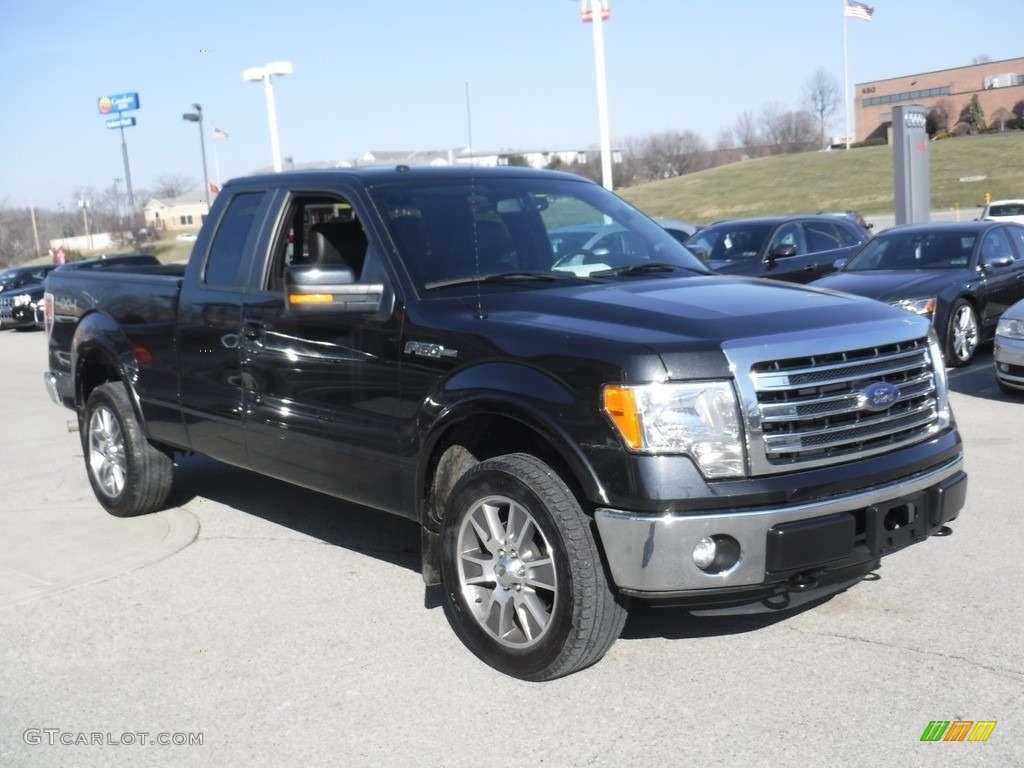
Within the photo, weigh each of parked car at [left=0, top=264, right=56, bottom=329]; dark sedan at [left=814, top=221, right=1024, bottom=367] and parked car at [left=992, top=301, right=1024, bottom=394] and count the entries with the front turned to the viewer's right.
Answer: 0

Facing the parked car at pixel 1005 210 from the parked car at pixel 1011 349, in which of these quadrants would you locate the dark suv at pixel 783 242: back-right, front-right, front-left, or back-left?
front-left

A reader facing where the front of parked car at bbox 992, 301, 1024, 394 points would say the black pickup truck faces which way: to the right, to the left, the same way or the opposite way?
to the left

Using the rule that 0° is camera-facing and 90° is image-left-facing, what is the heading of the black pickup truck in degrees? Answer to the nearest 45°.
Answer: approximately 315°

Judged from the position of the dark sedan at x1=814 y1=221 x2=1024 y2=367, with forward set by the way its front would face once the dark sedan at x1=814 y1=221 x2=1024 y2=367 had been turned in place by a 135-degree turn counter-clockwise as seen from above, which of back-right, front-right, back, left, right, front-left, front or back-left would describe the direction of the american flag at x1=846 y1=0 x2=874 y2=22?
left

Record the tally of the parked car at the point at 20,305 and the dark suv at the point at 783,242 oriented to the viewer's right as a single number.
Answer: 0

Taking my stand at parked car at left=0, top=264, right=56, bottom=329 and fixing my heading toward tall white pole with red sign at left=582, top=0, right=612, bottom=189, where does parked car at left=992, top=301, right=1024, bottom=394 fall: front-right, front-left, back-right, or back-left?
front-right

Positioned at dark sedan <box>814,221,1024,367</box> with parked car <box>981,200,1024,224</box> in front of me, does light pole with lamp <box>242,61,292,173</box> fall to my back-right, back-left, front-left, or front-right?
front-left

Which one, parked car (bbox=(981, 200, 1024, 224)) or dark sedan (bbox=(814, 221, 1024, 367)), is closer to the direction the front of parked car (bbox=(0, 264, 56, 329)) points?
the dark sedan

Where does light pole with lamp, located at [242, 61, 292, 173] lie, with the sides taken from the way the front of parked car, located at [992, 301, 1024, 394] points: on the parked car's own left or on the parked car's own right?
on the parked car's own right

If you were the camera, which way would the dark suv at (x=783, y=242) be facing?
facing the viewer and to the left of the viewer

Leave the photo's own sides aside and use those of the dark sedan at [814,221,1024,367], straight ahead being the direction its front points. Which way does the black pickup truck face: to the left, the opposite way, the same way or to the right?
to the left

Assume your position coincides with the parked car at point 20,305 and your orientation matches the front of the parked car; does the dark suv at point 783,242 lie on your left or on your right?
on your left

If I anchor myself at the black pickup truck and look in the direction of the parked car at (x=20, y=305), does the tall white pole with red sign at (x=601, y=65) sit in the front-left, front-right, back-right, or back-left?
front-right

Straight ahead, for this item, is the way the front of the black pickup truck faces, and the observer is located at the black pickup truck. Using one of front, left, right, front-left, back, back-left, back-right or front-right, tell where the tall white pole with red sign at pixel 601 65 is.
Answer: back-left

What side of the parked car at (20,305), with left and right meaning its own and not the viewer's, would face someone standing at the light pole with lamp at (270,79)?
back

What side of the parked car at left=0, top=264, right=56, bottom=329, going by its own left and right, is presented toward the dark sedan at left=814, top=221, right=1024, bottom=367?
left
